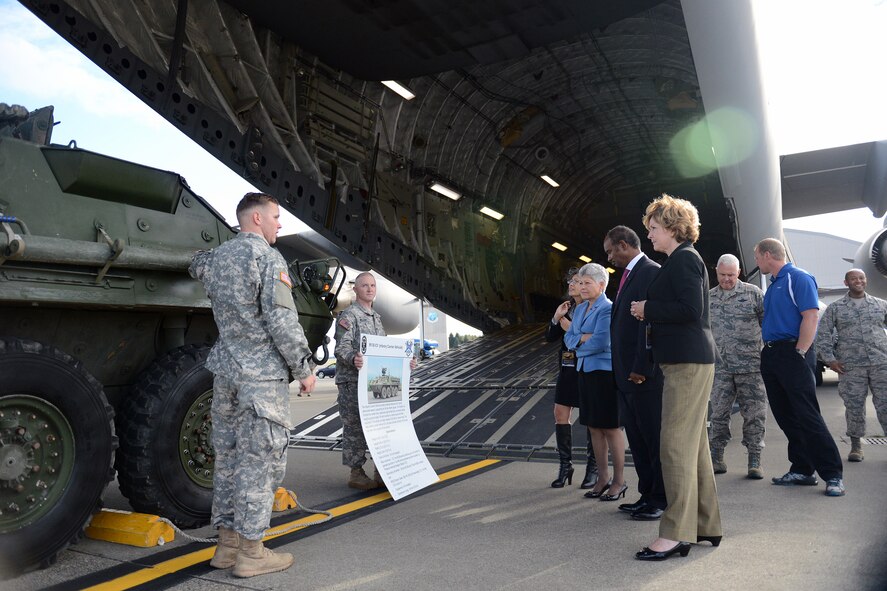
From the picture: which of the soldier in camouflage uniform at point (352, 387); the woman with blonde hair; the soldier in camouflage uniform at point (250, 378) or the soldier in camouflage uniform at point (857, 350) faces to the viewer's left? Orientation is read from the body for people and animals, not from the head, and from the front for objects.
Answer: the woman with blonde hair

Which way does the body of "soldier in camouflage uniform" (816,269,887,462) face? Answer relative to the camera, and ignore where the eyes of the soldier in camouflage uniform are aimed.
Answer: toward the camera

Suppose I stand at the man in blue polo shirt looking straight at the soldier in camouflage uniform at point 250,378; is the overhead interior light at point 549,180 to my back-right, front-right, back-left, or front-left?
back-right

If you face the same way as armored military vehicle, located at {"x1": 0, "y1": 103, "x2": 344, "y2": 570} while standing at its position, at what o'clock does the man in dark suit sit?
The man in dark suit is roughly at 2 o'clock from the armored military vehicle.

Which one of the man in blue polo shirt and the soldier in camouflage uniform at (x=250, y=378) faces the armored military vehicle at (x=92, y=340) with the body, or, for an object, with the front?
the man in blue polo shirt

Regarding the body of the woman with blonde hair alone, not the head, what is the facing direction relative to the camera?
to the viewer's left

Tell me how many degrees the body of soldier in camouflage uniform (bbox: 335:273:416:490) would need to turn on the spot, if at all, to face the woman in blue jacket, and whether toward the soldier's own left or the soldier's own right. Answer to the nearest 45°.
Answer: approximately 45° to the soldier's own left

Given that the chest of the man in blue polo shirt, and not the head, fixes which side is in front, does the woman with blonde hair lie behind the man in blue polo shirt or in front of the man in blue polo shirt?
in front

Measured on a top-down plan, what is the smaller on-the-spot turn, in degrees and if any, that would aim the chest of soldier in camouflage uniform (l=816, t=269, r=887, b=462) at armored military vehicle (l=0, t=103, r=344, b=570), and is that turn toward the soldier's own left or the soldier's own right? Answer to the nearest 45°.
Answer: approximately 45° to the soldier's own right

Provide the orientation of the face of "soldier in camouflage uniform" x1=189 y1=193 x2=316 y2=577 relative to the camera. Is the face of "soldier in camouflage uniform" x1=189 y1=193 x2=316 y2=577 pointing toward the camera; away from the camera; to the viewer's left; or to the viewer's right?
to the viewer's right

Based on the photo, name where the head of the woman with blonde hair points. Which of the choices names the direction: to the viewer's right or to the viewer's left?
to the viewer's left

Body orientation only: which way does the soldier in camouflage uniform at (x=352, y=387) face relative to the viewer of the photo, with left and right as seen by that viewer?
facing the viewer and to the right of the viewer

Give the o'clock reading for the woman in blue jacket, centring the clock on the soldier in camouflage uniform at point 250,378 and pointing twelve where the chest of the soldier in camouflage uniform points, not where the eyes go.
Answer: The woman in blue jacket is roughly at 1 o'clock from the soldier in camouflage uniform.

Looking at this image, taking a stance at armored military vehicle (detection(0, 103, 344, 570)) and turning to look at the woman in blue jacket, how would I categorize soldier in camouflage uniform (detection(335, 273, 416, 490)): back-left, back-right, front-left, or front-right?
front-left
